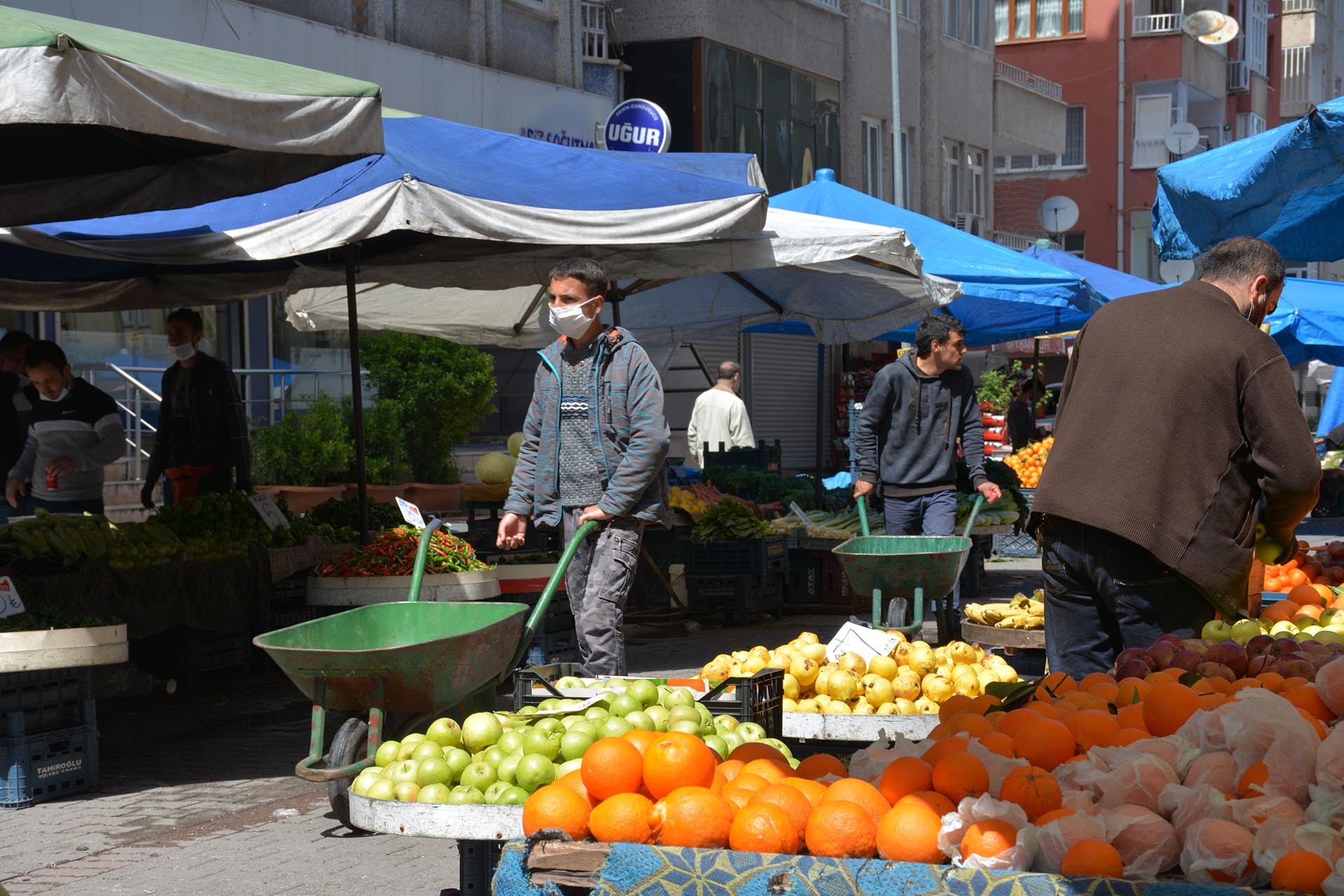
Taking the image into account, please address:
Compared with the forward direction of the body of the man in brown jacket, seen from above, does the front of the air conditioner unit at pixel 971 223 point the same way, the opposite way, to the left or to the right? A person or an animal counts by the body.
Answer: to the right

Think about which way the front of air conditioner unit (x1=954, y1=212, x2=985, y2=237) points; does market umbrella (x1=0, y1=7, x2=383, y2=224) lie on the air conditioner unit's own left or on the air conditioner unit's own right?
on the air conditioner unit's own right

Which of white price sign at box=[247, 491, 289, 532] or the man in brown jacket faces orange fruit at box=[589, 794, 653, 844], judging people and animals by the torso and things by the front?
the white price sign

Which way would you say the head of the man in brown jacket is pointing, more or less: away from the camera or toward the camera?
away from the camera

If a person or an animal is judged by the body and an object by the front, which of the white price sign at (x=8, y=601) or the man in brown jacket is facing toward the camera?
the white price sign

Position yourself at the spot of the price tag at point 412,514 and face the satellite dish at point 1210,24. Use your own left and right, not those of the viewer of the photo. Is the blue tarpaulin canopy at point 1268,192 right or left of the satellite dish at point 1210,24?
right

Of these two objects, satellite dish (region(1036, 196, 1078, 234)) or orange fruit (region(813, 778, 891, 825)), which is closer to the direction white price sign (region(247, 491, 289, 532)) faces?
the orange fruit

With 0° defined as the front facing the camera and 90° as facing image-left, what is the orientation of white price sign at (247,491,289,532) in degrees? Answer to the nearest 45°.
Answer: approximately 0°

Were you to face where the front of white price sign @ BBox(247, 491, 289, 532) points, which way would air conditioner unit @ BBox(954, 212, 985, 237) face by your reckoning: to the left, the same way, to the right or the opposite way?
the same way

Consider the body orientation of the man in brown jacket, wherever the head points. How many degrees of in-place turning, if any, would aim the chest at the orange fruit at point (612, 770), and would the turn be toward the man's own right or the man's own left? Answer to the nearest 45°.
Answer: approximately 180°

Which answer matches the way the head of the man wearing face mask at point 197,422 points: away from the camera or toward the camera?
toward the camera

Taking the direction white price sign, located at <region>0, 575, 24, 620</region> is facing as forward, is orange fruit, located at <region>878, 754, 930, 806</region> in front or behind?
in front

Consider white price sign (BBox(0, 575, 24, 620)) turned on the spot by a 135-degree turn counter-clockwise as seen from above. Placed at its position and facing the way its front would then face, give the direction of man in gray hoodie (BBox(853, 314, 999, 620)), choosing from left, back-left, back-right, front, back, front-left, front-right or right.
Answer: front-right

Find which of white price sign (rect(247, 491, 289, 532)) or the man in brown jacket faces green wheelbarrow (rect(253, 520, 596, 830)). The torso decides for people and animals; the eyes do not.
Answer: the white price sign

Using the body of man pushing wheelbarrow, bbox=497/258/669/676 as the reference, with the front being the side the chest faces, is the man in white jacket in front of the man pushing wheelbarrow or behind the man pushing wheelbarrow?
behind

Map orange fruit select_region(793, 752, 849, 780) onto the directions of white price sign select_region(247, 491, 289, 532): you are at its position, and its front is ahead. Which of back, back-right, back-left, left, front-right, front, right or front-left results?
front

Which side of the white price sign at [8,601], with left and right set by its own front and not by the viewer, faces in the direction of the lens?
front

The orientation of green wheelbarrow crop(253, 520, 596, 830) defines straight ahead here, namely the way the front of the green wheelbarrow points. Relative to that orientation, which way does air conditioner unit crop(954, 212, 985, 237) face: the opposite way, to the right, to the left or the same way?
to the left
